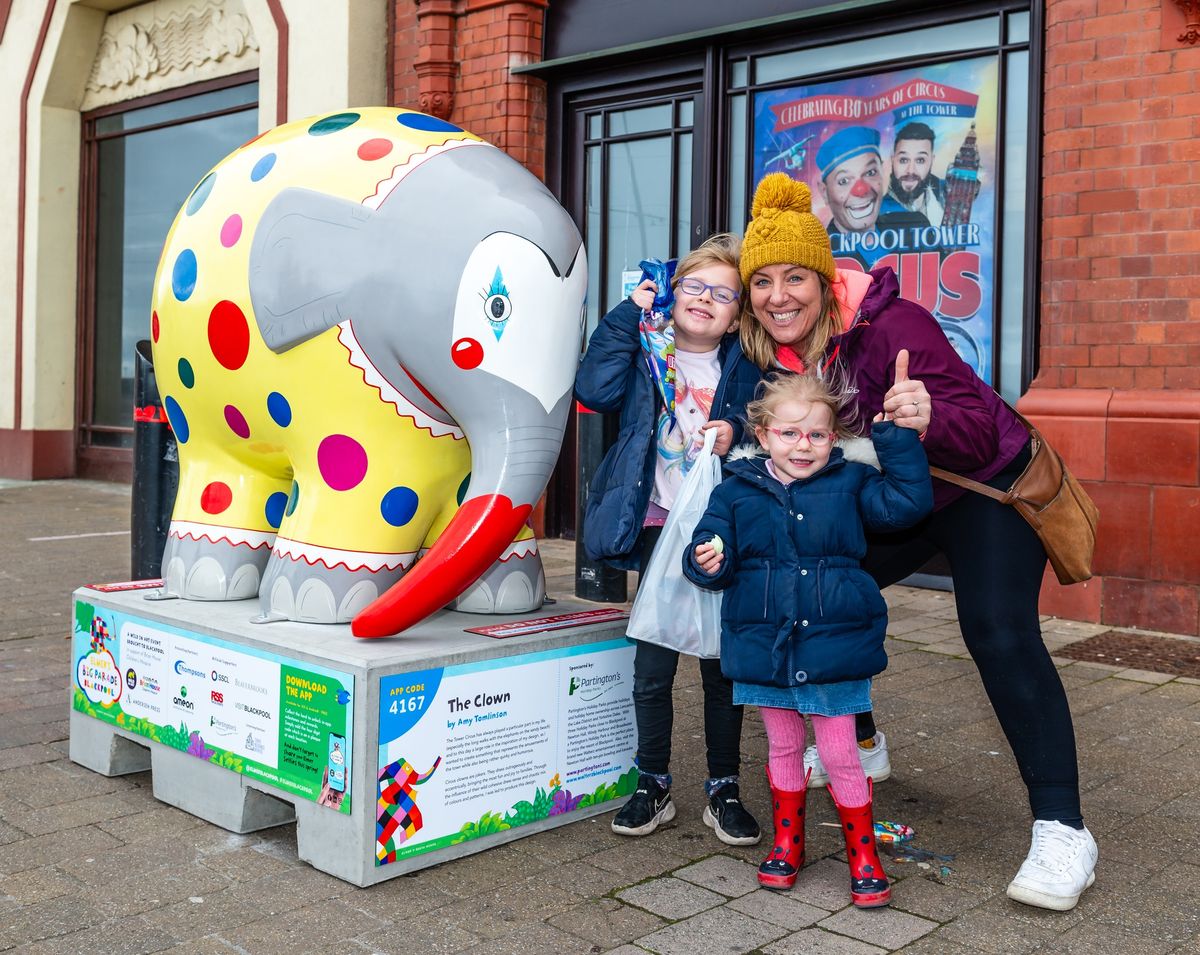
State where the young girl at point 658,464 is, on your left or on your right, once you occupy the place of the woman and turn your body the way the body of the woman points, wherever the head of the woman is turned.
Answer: on your right

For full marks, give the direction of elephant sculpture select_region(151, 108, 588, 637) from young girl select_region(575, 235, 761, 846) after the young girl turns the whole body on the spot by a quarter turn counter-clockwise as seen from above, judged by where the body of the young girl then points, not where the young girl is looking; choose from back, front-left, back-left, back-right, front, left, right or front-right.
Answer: back

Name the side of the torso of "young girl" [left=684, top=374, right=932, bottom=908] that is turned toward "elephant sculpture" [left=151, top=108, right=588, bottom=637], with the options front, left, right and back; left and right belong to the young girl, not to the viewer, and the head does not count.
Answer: right

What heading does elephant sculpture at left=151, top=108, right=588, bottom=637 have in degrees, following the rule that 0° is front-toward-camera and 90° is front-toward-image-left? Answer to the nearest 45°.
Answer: approximately 315°

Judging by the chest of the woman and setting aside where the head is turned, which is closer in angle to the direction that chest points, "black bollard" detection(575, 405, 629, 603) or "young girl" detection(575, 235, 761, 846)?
the young girl

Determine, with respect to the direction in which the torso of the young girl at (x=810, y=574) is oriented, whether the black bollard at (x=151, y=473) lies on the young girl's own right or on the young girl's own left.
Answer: on the young girl's own right

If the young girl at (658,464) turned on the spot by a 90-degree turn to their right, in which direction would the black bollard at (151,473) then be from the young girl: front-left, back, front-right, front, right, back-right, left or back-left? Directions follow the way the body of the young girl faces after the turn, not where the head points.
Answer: front-right

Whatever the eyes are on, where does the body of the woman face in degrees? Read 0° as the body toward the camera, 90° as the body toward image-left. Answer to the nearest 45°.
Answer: approximately 45°

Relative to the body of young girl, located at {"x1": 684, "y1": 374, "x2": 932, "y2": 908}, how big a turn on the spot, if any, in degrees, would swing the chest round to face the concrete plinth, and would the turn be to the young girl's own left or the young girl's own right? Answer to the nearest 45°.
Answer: approximately 90° to the young girl's own right

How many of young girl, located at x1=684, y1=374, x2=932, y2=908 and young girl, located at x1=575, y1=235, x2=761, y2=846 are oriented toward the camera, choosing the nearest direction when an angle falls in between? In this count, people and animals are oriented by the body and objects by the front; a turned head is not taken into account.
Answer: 2
